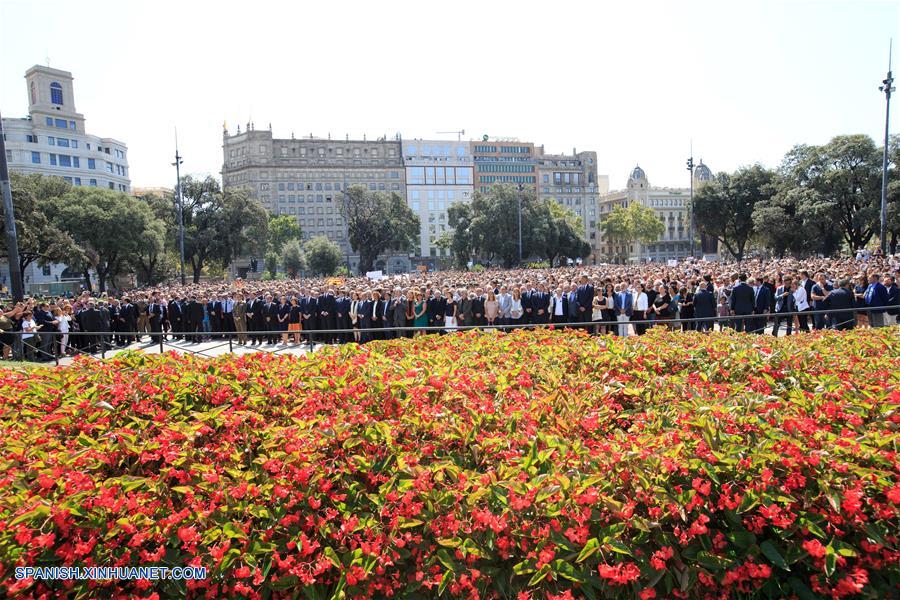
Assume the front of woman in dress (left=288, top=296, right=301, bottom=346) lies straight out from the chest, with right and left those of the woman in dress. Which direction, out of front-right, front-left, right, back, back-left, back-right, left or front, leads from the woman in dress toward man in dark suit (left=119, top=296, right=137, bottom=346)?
back-right

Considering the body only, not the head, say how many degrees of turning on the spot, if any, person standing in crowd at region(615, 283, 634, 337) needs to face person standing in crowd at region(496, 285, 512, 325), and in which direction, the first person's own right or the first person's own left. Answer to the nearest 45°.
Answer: approximately 90° to the first person's own right

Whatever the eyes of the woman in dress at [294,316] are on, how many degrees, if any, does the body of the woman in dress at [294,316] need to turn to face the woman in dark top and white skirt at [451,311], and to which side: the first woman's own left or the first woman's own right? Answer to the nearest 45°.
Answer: approximately 45° to the first woman's own left

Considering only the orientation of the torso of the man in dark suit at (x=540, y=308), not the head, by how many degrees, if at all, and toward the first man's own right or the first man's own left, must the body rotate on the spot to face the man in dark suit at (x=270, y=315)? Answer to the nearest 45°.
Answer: approximately 90° to the first man's own right

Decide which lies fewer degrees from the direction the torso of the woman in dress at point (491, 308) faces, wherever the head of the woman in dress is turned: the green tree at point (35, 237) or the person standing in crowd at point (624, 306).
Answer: the person standing in crowd

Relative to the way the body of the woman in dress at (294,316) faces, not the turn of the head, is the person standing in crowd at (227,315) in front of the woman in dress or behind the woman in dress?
behind

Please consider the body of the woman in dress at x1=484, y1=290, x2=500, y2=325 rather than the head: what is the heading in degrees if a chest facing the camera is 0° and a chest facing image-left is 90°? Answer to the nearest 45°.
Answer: approximately 0°

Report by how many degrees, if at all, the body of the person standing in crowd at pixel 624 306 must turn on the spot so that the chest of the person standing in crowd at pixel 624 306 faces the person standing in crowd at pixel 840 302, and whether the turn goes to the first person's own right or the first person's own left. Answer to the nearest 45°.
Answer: approximately 90° to the first person's own left
